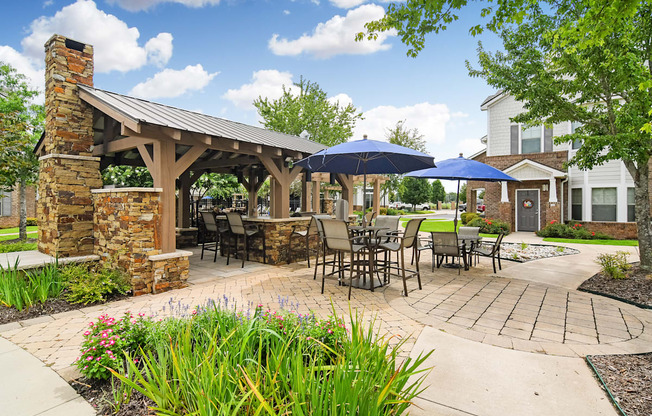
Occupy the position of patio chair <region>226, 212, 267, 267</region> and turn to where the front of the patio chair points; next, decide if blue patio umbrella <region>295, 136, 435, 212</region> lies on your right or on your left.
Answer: on your right

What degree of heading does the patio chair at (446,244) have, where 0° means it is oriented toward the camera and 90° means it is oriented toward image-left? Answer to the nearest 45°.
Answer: approximately 225°

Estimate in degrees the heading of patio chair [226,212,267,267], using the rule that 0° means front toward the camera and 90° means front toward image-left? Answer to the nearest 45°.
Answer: approximately 225°

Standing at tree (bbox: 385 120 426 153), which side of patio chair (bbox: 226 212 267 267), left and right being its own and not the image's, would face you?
front

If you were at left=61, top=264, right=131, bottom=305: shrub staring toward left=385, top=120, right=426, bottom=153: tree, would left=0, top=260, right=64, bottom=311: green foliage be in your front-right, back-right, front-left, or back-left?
back-left

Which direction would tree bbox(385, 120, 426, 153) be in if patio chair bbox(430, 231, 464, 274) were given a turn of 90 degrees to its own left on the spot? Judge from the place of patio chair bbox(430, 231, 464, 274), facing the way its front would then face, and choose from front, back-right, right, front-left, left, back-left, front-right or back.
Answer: front-right

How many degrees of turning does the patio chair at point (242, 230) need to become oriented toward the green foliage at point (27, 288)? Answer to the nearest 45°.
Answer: approximately 180°

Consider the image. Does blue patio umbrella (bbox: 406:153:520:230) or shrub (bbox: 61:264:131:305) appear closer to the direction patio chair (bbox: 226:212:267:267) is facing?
the blue patio umbrella

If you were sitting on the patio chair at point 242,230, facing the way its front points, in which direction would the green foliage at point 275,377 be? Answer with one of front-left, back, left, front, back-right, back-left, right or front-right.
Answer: back-right

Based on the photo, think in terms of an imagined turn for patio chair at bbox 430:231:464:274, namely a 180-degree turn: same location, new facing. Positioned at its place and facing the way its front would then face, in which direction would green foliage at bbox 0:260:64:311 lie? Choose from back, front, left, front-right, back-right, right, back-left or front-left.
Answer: front

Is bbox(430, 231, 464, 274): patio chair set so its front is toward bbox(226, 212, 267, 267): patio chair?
no

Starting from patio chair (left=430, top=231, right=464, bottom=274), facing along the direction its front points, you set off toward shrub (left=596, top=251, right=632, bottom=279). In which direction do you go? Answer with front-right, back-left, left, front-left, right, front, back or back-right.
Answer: front-right

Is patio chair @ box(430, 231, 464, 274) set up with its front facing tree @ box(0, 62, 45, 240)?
no

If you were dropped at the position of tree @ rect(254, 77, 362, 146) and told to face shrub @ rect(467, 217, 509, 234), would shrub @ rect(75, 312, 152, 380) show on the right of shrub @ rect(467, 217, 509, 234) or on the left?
right

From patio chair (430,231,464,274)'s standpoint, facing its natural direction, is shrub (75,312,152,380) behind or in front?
behind

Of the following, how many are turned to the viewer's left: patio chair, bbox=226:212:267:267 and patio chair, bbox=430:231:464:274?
0

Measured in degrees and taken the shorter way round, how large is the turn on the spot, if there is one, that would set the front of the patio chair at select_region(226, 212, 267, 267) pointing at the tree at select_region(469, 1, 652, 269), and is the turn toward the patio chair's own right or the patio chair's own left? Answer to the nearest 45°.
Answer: approximately 45° to the patio chair's own right

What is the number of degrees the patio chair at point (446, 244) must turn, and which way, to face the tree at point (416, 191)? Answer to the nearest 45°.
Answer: approximately 45° to its left
